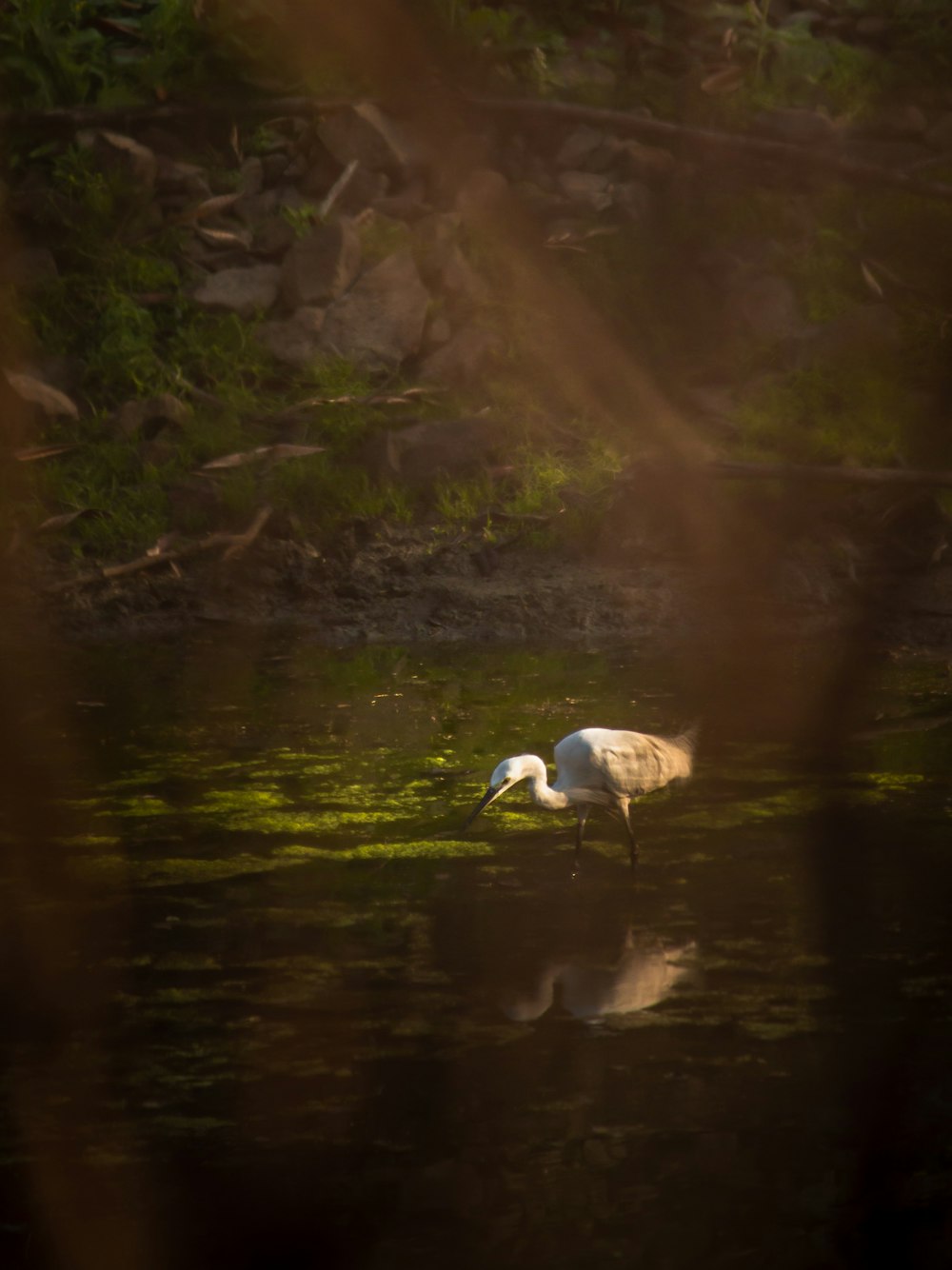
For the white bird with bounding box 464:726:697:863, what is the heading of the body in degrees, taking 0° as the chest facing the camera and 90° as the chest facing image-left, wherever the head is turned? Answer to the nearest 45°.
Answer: approximately 90°

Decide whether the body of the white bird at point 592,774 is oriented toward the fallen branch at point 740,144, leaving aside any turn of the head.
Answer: no

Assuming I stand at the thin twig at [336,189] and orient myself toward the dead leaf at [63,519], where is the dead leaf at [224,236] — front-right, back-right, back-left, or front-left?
front-right

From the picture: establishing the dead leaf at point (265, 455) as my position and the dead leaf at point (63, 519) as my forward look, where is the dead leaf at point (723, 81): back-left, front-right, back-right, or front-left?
back-right

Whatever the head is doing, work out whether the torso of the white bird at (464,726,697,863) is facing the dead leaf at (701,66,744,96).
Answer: no

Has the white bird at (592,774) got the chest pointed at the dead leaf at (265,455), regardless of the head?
no

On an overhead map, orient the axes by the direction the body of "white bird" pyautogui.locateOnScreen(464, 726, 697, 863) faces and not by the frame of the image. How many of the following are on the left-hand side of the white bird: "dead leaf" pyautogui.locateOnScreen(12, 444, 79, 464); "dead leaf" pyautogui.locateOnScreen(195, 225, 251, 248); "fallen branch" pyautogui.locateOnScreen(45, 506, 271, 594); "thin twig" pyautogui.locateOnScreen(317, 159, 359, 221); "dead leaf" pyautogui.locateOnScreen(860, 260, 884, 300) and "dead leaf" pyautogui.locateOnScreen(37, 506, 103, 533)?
0

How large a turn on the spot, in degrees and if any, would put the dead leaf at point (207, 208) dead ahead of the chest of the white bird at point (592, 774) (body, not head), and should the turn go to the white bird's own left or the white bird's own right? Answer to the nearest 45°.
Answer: approximately 90° to the white bird's own right

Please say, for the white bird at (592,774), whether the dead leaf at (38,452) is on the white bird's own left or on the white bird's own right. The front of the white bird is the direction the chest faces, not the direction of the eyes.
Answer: on the white bird's own right
